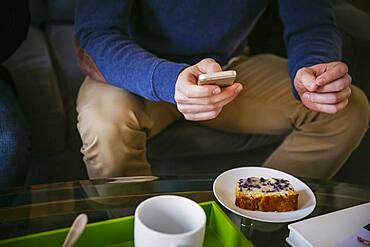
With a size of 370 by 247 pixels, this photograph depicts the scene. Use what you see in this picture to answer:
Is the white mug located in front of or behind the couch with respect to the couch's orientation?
in front

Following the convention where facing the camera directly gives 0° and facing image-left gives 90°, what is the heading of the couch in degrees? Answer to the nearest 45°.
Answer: approximately 0°

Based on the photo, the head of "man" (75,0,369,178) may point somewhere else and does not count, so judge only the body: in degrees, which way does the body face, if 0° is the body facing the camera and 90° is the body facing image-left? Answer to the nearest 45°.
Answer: approximately 0°

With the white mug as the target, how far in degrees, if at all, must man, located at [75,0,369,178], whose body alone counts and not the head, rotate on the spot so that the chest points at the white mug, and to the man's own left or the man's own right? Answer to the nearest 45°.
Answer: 0° — they already face it

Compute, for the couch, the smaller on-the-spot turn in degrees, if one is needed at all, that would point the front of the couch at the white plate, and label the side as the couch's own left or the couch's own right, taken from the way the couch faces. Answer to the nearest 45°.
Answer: approximately 45° to the couch's own left
